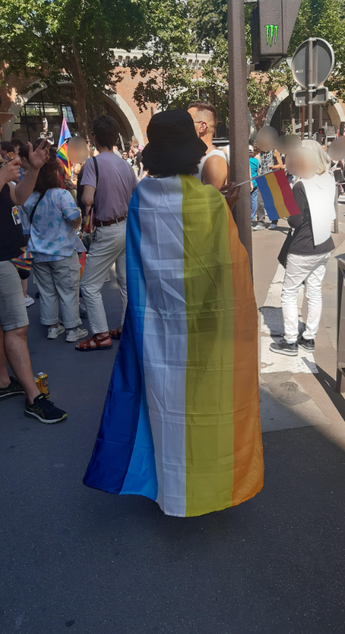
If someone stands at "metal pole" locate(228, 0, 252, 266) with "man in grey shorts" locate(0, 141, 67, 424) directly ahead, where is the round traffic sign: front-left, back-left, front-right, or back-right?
back-right

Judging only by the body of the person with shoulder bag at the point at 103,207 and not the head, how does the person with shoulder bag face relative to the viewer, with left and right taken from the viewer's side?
facing away from the viewer and to the left of the viewer

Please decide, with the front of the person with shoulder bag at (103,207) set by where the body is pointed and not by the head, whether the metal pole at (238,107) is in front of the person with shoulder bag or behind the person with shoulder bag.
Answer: behind

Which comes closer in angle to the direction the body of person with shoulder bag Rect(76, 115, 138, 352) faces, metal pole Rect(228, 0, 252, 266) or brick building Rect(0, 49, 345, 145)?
the brick building

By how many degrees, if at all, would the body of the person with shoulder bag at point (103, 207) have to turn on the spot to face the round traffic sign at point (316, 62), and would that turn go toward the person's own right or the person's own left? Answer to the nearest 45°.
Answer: approximately 90° to the person's own right

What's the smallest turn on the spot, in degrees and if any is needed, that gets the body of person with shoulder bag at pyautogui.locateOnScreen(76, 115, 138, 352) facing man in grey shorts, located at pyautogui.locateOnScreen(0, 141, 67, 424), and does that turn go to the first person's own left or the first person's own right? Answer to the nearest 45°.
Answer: approximately 90° to the first person's own left

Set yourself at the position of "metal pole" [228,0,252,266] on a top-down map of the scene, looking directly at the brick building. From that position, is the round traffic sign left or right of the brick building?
right

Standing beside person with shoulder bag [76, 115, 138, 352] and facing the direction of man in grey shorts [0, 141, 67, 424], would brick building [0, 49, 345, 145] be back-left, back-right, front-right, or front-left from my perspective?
back-right

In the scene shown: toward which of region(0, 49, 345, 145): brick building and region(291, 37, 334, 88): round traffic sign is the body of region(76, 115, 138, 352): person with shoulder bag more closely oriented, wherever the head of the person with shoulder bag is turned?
the brick building

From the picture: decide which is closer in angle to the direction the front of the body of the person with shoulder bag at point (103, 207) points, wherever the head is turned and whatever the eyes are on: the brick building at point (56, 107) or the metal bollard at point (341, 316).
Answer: the brick building

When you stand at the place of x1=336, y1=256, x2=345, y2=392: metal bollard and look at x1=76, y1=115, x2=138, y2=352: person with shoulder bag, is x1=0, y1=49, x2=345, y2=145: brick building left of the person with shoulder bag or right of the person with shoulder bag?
right
